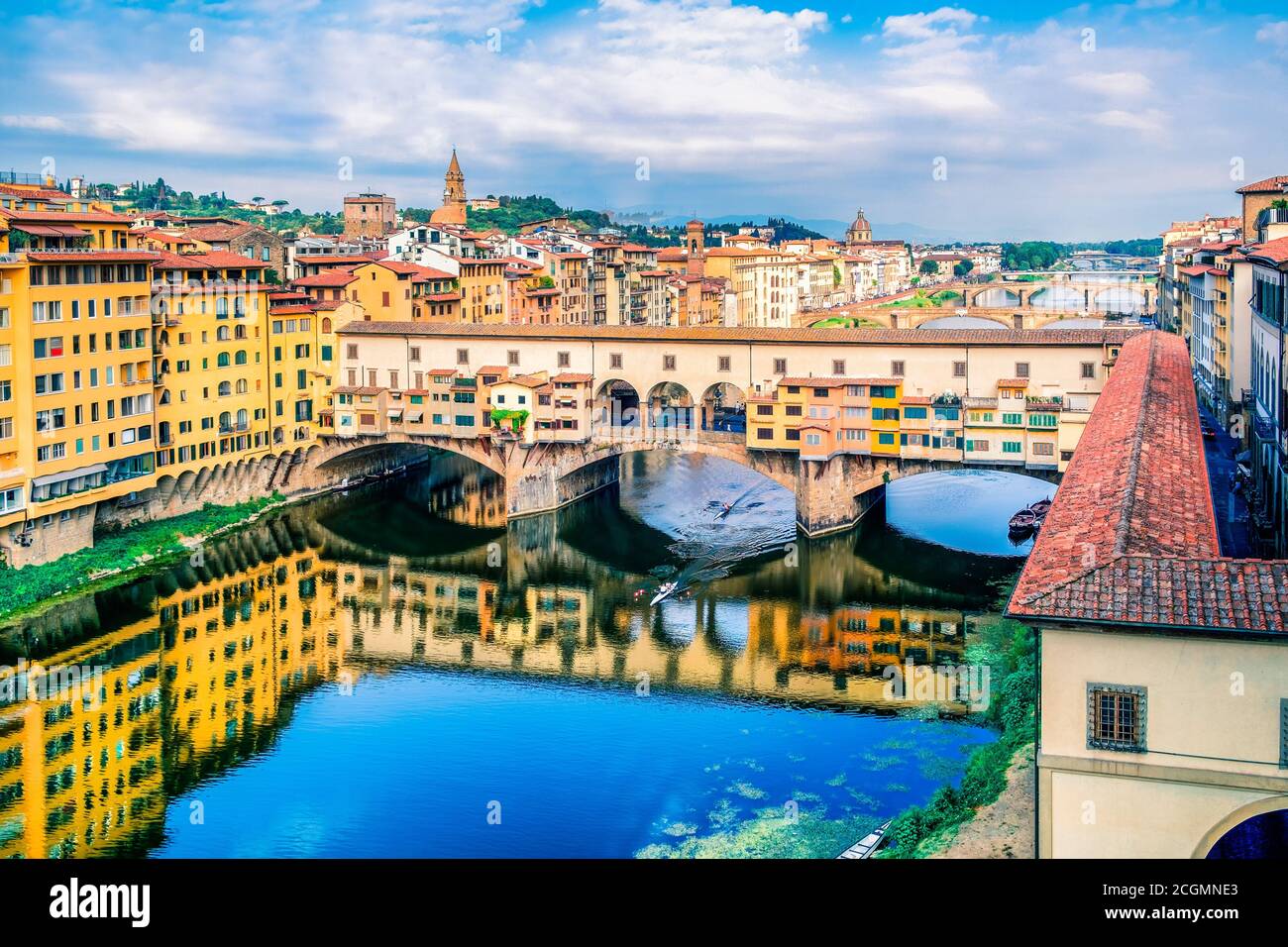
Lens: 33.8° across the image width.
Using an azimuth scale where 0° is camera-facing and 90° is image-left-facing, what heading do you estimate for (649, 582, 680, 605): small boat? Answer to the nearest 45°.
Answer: approximately 45°

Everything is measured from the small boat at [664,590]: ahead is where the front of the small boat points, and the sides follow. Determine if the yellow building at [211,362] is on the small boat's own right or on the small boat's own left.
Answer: on the small boat's own right

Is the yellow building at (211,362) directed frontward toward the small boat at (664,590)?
yes

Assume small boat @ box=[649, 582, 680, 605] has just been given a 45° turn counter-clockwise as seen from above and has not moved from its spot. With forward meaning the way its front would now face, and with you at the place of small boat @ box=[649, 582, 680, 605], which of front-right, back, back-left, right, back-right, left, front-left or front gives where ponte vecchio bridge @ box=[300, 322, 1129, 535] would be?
back

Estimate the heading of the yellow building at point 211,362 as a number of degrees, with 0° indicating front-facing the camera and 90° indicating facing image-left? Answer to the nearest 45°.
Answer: approximately 315°

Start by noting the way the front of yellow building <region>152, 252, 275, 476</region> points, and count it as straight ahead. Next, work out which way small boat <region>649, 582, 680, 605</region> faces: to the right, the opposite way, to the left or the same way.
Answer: to the right
